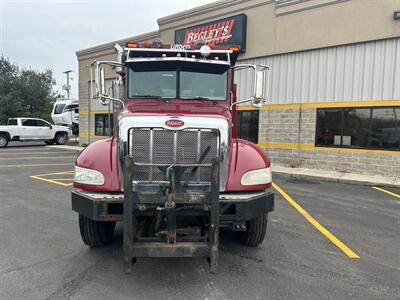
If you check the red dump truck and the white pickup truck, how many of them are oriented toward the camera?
1

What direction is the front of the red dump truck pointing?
toward the camera

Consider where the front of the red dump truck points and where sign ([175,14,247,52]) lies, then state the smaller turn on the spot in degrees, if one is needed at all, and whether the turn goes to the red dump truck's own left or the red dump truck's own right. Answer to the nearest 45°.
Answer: approximately 180°

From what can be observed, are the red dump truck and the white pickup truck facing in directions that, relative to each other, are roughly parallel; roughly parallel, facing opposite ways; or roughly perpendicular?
roughly perpendicular

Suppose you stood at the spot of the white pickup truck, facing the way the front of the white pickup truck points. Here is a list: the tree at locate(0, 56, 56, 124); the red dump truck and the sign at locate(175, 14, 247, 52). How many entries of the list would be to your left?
1

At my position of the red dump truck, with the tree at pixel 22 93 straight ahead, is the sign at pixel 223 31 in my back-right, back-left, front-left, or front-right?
front-right

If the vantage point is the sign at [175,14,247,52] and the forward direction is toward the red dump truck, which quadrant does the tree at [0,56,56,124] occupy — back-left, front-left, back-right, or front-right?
back-right

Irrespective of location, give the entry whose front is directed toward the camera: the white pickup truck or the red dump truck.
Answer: the red dump truck

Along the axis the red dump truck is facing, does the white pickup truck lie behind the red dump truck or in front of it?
behind

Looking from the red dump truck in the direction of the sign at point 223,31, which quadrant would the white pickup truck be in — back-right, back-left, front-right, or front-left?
front-left

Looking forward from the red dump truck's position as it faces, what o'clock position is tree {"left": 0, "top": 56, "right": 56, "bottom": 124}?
The tree is roughly at 5 o'clock from the red dump truck.
